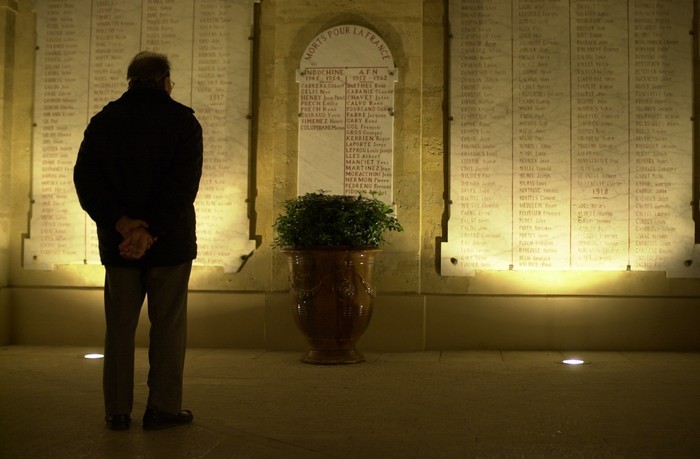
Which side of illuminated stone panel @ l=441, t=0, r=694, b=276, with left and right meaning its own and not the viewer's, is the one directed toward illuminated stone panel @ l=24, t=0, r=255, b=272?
right

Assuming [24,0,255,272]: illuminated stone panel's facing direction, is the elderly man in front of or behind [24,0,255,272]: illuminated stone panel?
in front

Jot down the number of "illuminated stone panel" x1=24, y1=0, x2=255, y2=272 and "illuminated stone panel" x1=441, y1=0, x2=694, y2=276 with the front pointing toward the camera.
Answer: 2

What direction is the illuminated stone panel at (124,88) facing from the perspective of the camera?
toward the camera

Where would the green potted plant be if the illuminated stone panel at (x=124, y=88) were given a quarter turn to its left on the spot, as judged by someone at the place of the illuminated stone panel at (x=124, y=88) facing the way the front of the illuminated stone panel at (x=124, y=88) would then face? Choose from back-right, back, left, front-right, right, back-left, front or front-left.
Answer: front-right

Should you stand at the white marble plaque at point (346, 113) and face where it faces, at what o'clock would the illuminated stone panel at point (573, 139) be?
The illuminated stone panel is roughly at 9 o'clock from the white marble plaque.

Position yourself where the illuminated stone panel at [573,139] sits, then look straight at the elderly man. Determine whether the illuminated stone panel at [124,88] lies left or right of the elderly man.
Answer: right

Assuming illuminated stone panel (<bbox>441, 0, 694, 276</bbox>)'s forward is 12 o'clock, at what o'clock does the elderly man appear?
The elderly man is roughly at 1 o'clock from the illuminated stone panel.

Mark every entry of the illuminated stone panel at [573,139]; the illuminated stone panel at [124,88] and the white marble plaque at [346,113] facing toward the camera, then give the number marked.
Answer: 3

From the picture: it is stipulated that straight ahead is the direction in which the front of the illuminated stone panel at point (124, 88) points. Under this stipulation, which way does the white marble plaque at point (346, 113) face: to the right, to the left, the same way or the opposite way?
the same way

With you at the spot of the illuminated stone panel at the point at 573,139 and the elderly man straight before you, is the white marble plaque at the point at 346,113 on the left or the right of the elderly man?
right

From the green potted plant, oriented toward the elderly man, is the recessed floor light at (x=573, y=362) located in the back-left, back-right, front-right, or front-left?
back-left

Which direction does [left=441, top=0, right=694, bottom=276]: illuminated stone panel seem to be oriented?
toward the camera

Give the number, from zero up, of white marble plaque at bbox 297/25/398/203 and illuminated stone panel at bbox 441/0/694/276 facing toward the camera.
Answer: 2

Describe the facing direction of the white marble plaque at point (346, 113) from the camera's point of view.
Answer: facing the viewer
